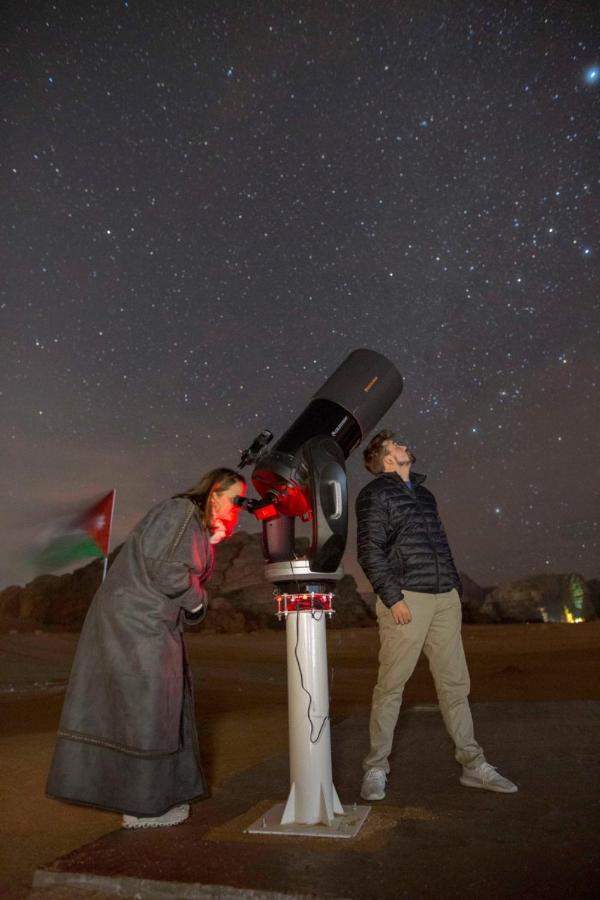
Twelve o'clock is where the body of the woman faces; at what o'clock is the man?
The man is roughly at 12 o'clock from the woman.

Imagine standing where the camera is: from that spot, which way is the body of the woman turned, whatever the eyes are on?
to the viewer's right

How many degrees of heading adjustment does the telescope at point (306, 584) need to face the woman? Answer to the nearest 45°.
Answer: approximately 135° to its left

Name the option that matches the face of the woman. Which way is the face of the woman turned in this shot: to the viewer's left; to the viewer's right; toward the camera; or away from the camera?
to the viewer's right

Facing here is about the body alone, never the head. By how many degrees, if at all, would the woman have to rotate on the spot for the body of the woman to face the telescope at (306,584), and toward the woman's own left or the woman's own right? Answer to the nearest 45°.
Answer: approximately 45° to the woman's own right

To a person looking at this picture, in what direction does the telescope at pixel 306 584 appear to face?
facing away from the viewer and to the right of the viewer

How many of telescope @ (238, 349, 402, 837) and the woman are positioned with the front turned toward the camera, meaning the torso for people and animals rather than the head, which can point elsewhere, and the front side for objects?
0

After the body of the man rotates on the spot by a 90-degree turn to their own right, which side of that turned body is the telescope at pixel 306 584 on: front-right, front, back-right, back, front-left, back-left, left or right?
front

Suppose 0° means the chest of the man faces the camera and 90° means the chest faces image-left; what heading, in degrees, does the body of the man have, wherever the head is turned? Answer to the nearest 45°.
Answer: approximately 315°
